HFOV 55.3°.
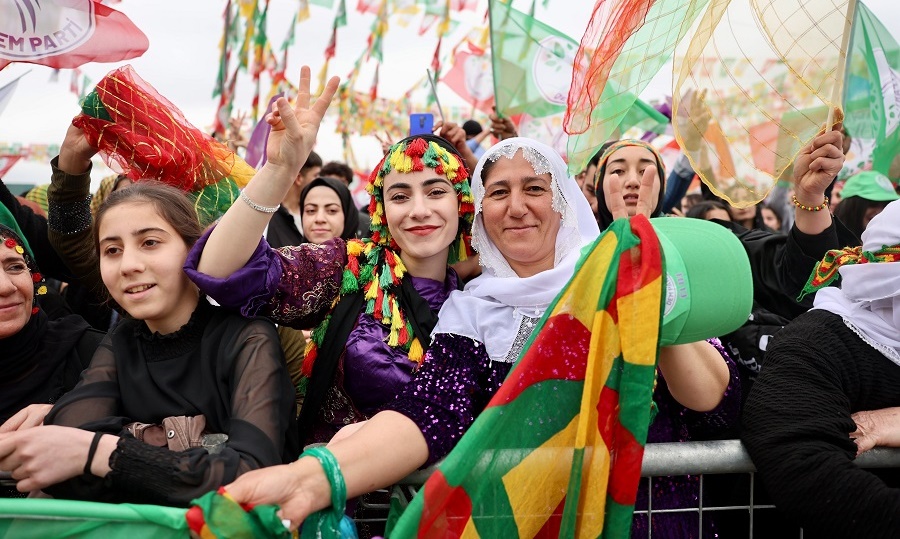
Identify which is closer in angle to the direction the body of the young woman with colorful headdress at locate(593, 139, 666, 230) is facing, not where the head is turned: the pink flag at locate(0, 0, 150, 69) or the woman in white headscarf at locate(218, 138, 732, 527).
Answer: the woman in white headscarf

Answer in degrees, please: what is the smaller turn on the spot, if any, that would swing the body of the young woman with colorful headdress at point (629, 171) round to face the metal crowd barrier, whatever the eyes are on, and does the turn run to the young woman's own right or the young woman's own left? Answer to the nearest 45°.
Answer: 0° — they already face it

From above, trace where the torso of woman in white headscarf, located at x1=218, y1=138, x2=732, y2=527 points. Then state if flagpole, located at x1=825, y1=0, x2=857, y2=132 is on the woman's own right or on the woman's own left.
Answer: on the woman's own left

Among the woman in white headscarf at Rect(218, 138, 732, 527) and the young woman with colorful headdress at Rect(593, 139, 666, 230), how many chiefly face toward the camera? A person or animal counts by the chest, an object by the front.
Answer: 2

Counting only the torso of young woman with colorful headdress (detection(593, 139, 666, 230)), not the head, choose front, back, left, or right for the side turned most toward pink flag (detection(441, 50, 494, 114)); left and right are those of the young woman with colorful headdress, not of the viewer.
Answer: back

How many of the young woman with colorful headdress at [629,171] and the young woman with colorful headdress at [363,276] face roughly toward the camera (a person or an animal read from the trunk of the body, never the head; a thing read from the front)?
2

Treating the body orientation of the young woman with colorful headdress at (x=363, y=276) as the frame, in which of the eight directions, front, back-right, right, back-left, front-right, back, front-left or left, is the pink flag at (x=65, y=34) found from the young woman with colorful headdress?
back-right

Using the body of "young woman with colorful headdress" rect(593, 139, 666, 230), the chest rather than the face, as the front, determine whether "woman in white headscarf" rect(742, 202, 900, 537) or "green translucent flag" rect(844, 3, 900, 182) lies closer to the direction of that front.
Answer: the woman in white headscarf
